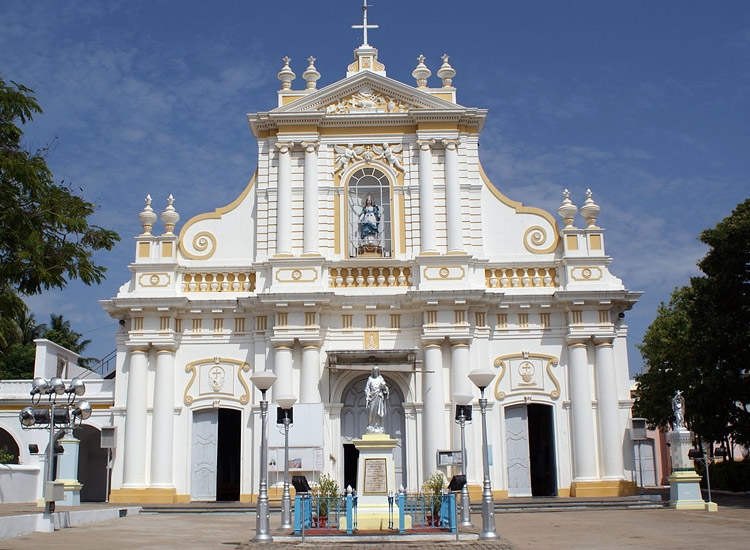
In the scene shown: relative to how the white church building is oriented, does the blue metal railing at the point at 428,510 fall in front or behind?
in front

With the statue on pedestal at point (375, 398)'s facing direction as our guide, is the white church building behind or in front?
behind

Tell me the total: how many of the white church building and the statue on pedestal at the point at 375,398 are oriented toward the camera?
2

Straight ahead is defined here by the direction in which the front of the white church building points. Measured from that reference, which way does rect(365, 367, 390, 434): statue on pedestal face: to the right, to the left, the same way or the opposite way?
the same way

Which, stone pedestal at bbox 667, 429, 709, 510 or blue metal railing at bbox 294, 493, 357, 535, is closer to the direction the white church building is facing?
the blue metal railing

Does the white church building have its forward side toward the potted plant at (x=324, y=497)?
yes

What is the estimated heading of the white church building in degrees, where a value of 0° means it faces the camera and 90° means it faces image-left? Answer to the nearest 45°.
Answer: approximately 0°

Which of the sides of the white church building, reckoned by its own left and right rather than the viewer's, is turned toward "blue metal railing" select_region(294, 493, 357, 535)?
front

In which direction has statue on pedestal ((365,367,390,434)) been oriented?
toward the camera

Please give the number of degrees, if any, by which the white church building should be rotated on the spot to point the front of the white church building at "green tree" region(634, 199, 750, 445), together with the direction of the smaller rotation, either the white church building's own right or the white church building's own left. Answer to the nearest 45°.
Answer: approximately 90° to the white church building's own left
